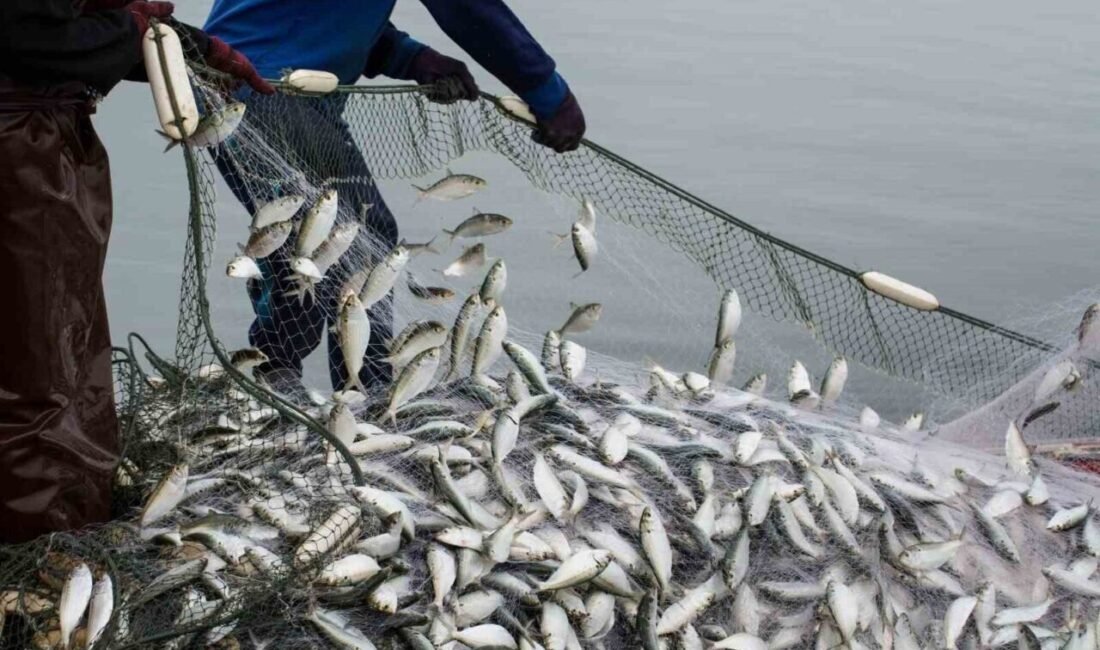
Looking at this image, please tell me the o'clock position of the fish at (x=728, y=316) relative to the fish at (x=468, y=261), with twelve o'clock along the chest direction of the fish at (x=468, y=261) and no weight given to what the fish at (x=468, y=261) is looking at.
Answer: the fish at (x=728, y=316) is roughly at 12 o'clock from the fish at (x=468, y=261).

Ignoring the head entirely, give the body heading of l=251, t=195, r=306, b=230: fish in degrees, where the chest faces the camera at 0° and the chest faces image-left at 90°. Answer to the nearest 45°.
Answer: approximately 270°

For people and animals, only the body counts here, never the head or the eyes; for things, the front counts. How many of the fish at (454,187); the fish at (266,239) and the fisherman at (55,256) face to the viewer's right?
3

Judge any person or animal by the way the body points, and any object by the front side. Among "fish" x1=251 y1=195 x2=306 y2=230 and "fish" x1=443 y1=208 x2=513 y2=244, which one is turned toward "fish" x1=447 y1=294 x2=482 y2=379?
"fish" x1=251 y1=195 x2=306 y2=230

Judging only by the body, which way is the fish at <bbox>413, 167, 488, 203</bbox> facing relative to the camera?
to the viewer's right

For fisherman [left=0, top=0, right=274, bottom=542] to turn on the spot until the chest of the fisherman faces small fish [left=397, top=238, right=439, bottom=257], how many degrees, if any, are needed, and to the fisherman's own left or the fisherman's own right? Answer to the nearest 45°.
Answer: approximately 45° to the fisherman's own left

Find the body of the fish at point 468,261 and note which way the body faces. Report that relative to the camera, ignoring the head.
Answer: to the viewer's right

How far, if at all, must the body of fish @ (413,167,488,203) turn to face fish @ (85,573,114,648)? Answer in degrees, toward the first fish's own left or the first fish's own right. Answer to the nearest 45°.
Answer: approximately 90° to the first fish's own right

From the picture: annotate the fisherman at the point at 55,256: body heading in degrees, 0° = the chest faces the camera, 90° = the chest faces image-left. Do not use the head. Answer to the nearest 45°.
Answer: approximately 270°

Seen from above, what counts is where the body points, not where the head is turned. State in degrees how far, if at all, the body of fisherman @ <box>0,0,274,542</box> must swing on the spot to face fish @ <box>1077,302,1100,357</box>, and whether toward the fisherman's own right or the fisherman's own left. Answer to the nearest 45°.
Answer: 0° — they already face it
